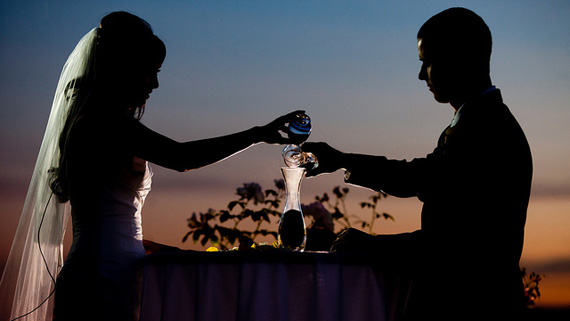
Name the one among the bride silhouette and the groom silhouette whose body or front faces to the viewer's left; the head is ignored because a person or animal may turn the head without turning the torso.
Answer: the groom silhouette

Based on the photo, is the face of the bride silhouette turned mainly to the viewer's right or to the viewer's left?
to the viewer's right

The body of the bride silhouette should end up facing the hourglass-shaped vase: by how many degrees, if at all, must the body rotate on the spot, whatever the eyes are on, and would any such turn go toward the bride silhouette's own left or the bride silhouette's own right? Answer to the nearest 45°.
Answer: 0° — they already face it

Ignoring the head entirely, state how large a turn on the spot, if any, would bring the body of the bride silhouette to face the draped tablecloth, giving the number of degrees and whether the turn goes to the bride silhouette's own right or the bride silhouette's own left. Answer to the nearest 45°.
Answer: approximately 45° to the bride silhouette's own right

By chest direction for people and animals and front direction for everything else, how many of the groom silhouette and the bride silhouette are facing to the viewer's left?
1

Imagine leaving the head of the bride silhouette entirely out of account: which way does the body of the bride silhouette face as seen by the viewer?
to the viewer's right

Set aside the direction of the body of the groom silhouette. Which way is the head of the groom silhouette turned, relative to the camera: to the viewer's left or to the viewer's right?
to the viewer's left

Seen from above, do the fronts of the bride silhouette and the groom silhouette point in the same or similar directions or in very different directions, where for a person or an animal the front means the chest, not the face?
very different directions

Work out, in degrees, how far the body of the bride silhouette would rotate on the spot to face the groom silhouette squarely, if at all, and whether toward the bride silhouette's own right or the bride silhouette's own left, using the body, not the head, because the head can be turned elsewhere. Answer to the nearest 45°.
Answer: approximately 45° to the bride silhouette's own right

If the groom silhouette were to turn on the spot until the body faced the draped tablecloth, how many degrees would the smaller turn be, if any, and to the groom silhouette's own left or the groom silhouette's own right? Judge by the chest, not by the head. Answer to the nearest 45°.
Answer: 0° — they already face it

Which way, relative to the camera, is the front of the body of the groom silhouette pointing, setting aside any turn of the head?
to the viewer's left
